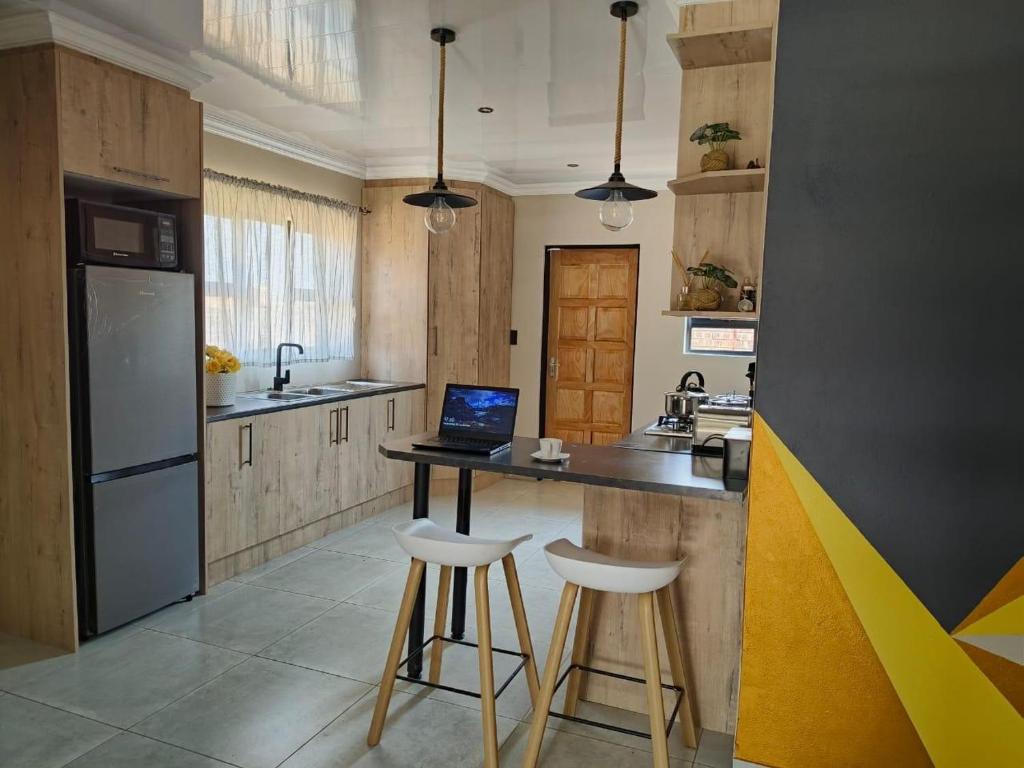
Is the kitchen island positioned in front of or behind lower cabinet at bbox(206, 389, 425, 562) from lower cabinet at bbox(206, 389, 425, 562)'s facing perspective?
in front

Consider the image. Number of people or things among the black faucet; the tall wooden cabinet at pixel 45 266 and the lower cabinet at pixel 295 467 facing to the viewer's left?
0

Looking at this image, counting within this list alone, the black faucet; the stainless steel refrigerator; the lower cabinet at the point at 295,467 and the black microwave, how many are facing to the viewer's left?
0

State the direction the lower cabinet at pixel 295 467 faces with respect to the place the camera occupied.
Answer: facing the viewer and to the right of the viewer

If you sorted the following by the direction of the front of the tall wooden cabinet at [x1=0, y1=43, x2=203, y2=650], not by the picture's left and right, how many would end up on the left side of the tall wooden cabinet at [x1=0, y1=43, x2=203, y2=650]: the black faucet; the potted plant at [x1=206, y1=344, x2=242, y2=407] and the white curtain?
3

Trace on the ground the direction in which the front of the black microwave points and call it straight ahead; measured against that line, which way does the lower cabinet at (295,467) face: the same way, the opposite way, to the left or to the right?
the same way

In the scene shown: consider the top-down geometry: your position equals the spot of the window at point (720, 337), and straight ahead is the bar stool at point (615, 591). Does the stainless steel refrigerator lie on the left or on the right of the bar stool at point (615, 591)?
right

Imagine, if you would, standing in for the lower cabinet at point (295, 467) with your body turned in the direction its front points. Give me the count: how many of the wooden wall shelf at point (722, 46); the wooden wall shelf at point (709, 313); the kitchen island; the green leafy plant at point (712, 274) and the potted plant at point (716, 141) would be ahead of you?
5

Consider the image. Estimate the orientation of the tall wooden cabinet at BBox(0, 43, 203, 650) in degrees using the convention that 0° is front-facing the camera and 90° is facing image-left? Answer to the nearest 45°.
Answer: approximately 315°

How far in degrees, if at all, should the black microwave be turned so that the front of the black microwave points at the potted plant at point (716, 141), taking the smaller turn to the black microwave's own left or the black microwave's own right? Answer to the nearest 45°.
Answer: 0° — it already faces it

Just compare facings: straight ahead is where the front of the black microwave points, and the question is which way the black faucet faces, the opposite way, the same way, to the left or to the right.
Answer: the same way

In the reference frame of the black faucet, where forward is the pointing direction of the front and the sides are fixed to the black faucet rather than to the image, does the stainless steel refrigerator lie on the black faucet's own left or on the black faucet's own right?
on the black faucet's own right

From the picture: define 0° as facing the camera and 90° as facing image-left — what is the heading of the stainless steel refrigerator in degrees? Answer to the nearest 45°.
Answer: approximately 315°

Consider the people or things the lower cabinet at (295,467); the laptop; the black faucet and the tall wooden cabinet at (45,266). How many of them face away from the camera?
0

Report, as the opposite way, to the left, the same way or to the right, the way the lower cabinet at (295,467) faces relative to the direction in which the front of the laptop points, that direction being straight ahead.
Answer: to the left

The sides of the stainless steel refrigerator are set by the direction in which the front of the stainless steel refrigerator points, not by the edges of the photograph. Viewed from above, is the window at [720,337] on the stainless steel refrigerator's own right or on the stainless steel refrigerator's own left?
on the stainless steel refrigerator's own left

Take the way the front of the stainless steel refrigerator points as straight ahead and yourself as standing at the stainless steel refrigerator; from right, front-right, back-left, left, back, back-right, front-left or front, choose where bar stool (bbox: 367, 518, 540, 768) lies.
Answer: front

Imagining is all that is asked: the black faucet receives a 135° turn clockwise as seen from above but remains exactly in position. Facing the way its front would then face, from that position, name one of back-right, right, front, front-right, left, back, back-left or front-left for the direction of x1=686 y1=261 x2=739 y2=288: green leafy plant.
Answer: back-left

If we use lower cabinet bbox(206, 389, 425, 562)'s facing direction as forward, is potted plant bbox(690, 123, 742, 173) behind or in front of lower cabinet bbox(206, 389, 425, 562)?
in front

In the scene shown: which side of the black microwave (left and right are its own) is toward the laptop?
front

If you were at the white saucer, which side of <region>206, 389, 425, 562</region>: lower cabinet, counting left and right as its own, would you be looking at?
front
